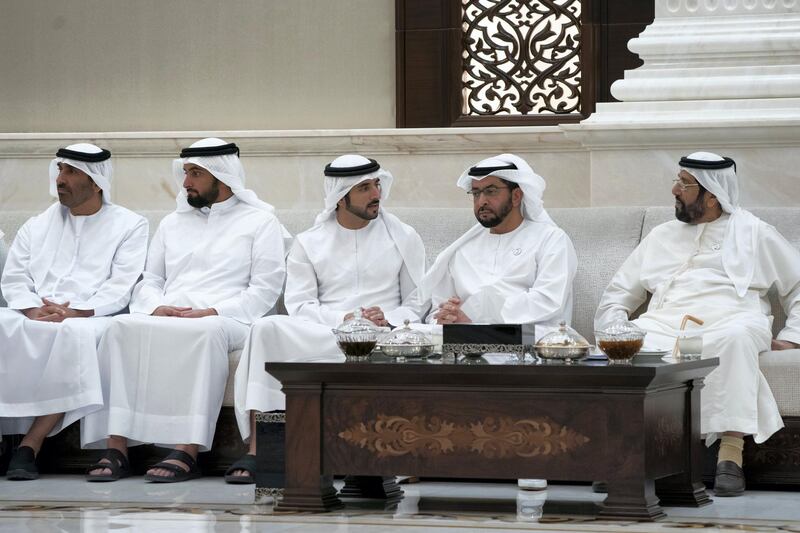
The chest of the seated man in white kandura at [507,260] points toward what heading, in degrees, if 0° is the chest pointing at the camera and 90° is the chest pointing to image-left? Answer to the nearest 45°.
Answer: approximately 45°

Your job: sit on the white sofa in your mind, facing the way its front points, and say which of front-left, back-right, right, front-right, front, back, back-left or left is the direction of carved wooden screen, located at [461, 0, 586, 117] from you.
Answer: back

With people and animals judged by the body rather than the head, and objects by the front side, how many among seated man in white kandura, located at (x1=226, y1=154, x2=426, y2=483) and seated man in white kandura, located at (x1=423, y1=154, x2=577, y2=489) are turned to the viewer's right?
0

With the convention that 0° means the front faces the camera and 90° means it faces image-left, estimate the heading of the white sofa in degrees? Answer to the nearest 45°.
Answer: approximately 0°

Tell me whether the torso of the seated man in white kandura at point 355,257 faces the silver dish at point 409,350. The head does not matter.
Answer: yes

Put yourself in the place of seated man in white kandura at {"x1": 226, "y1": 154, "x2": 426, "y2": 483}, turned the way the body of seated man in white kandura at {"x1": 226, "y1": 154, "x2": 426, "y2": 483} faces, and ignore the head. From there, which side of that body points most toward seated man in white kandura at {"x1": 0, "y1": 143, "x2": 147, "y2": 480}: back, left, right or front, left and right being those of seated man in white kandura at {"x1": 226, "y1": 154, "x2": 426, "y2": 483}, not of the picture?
right

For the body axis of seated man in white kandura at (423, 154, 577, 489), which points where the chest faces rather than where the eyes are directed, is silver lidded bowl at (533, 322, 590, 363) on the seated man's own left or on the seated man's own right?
on the seated man's own left

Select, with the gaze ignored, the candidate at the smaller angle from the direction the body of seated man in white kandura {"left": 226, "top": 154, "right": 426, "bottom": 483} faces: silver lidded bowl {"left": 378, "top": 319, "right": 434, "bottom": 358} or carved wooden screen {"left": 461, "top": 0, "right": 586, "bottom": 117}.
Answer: the silver lidded bowl
